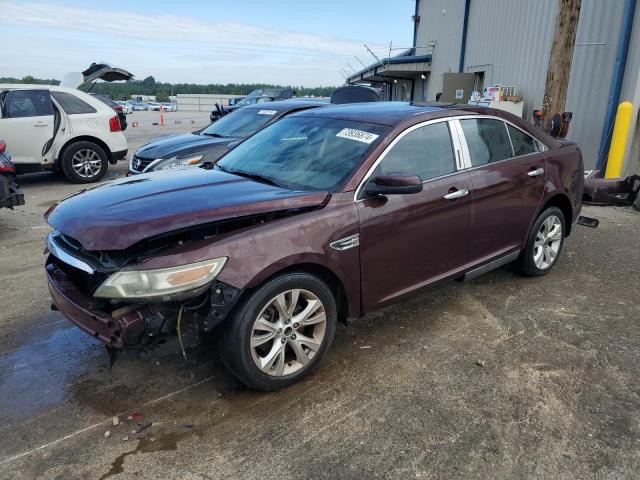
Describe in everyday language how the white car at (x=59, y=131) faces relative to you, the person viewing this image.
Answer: facing to the left of the viewer

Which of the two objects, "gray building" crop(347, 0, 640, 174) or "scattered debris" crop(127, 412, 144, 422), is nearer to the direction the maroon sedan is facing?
the scattered debris

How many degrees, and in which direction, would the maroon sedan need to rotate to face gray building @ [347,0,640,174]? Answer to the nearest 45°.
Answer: approximately 180°

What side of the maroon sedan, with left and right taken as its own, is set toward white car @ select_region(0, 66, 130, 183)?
right

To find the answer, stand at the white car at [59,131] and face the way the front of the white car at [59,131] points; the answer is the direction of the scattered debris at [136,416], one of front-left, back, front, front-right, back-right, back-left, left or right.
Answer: left

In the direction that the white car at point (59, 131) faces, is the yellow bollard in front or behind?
behind

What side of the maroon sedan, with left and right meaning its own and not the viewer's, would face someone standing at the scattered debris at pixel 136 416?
front

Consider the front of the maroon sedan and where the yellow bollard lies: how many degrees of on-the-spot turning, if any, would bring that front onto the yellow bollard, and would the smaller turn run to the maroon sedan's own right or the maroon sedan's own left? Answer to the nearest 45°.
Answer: approximately 180°

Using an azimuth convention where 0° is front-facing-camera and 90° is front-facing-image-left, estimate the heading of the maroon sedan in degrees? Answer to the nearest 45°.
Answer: approximately 45°

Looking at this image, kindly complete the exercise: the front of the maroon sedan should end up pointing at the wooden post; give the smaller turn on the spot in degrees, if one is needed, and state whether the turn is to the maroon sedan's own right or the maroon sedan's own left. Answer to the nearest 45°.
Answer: approximately 180°

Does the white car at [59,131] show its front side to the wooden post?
no

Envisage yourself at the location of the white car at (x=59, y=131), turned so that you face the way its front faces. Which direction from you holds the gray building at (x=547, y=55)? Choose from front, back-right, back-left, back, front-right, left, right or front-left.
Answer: back

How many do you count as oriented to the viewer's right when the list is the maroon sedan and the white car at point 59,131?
0

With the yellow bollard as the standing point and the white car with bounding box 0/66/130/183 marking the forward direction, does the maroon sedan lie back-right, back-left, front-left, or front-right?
front-left
